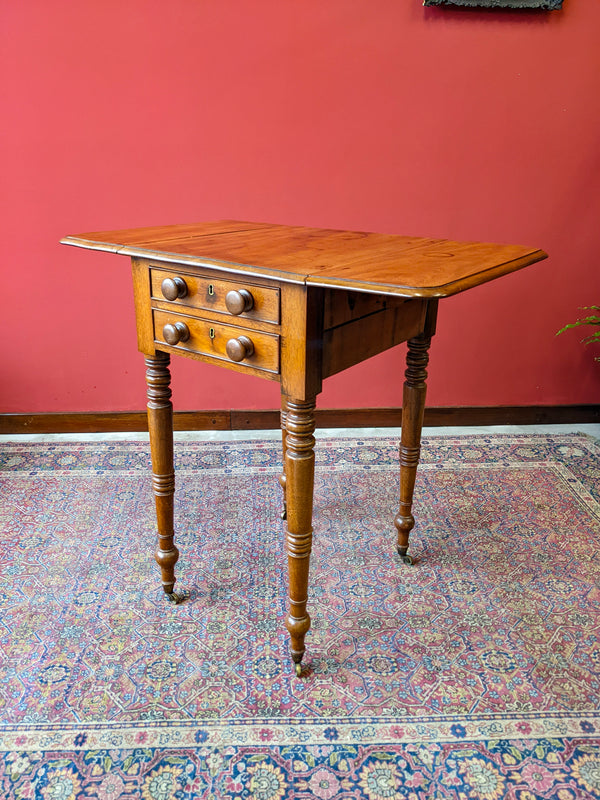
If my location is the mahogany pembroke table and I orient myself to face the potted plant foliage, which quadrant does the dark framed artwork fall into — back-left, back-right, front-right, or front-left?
front-left

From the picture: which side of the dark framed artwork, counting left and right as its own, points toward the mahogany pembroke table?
front
